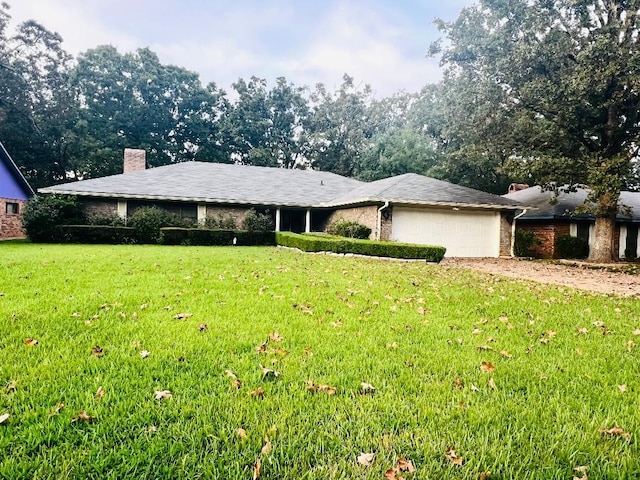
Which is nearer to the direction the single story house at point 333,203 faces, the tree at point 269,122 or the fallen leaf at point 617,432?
the fallen leaf

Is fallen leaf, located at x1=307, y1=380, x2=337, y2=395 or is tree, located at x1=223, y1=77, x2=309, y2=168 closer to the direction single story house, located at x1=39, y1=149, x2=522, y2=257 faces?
the fallen leaf

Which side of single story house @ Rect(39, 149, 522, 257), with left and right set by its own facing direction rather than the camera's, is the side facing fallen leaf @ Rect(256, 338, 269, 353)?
front

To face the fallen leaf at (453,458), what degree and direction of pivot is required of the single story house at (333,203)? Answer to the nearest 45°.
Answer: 0° — it already faces it

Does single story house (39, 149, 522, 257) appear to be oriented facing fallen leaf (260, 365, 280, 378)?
yes

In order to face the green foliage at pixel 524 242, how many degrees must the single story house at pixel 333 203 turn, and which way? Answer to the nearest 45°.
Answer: approximately 90° to its left

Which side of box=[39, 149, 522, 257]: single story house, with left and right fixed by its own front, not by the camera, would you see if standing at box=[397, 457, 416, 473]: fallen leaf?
front

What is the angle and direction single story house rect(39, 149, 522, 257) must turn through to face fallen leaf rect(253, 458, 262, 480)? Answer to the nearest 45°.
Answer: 0° — it already faces it

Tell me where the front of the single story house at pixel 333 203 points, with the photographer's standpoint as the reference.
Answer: facing the viewer

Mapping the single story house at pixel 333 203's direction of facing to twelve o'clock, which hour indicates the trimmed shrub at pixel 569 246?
The trimmed shrub is roughly at 9 o'clock from the single story house.

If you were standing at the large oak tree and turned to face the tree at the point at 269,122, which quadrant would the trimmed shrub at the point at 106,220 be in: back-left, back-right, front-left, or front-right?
front-left

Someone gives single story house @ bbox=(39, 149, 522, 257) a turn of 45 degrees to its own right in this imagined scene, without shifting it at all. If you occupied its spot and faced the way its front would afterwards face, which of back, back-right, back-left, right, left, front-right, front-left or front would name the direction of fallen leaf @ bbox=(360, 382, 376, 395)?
front-left

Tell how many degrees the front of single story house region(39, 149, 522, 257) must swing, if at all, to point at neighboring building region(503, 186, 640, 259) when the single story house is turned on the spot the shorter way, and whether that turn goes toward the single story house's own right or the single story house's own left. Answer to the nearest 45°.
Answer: approximately 90° to the single story house's own left

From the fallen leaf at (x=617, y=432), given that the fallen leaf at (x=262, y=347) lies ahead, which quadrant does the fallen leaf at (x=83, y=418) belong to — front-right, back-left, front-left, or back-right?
front-left

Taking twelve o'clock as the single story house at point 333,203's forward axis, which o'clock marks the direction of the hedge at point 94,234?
The hedge is roughly at 3 o'clock from the single story house.

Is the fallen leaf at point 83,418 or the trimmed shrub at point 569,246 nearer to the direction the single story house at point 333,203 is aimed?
the fallen leaf

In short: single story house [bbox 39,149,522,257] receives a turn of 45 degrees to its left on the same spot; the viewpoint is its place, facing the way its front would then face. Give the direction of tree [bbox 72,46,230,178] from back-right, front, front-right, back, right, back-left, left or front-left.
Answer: back

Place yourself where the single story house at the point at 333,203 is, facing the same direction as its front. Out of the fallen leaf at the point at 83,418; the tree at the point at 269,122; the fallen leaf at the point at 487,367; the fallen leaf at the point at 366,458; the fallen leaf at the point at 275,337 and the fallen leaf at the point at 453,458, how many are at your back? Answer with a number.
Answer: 1

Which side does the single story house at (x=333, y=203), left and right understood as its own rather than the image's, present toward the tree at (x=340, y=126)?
back

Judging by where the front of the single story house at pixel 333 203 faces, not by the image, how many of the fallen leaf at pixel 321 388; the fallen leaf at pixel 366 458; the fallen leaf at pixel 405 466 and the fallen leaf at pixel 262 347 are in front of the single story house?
4
